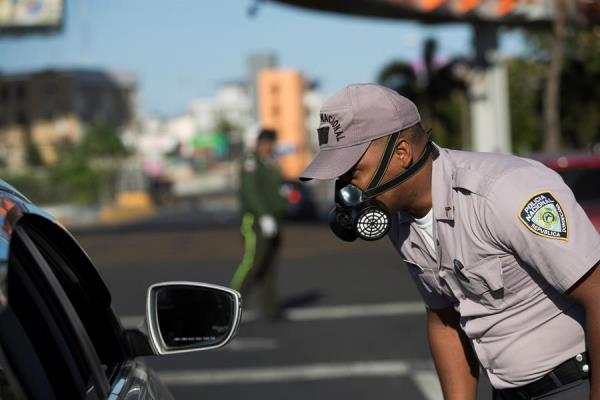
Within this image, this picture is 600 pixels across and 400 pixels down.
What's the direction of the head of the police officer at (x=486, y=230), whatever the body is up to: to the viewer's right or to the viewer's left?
to the viewer's left

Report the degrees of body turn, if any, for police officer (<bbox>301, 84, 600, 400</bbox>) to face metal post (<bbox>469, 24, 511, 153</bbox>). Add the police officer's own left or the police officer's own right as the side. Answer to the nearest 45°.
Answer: approximately 135° to the police officer's own right

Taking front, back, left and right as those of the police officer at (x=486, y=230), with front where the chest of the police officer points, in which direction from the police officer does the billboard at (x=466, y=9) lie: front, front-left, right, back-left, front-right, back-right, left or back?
back-right

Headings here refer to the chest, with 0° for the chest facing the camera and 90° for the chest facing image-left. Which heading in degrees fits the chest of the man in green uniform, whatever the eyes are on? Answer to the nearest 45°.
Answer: approximately 315°

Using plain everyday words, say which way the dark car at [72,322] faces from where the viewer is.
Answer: facing away from the viewer and to the right of the viewer

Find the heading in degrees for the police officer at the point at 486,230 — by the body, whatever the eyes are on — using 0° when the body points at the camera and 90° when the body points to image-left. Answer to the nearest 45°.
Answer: approximately 45°
